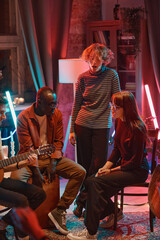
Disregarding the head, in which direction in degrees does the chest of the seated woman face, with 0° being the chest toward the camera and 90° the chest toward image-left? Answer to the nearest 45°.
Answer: approximately 90°

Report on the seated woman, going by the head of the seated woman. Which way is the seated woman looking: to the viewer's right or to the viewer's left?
to the viewer's left

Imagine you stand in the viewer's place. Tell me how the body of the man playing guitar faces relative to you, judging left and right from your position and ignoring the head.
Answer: facing to the right of the viewer

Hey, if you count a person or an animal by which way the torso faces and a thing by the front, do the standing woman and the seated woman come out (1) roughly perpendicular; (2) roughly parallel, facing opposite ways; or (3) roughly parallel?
roughly perpendicular

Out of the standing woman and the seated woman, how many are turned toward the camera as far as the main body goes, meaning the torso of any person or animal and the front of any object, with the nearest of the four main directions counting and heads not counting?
1

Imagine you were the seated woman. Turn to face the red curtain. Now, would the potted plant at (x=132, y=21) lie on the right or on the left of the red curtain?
right

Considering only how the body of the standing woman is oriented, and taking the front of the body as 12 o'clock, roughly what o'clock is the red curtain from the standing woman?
The red curtain is roughly at 5 o'clock from the standing woman.
